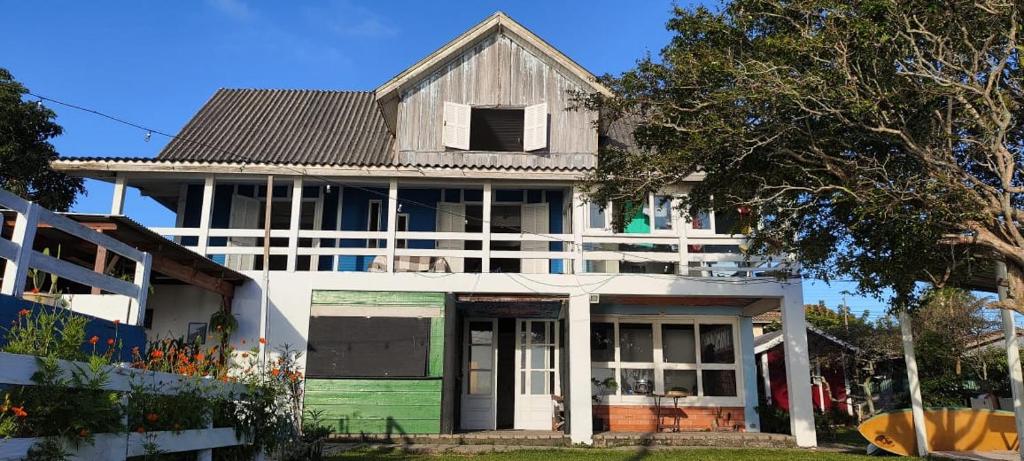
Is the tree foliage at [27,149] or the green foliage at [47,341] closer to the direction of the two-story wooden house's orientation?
the green foliage

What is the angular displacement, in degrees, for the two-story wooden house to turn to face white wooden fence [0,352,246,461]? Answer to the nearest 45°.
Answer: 0° — it already faces it

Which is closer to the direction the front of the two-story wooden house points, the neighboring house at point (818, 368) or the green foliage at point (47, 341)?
the green foliage

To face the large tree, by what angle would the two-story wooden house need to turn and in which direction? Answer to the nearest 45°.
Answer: approximately 45° to its left

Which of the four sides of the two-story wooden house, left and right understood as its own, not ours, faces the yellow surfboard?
left

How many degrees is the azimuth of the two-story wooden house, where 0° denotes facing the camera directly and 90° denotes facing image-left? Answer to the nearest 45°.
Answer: approximately 0°

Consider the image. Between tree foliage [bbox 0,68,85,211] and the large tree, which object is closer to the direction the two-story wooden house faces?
the large tree

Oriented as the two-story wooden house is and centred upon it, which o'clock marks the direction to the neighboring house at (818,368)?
The neighboring house is roughly at 8 o'clock from the two-story wooden house.

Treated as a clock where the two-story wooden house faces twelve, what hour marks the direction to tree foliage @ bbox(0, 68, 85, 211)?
The tree foliage is roughly at 4 o'clock from the two-story wooden house.
